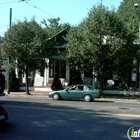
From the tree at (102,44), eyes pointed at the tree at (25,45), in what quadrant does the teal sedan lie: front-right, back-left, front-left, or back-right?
front-left

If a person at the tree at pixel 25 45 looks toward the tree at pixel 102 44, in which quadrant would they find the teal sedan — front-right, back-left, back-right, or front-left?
front-right

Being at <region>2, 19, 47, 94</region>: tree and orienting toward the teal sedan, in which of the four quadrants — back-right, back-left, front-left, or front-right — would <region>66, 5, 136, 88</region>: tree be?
front-left

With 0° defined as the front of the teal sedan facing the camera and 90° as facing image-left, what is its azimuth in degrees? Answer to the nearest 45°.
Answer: approximately 90°

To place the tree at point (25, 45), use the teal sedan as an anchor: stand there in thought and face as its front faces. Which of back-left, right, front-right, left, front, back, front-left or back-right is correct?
front-right
